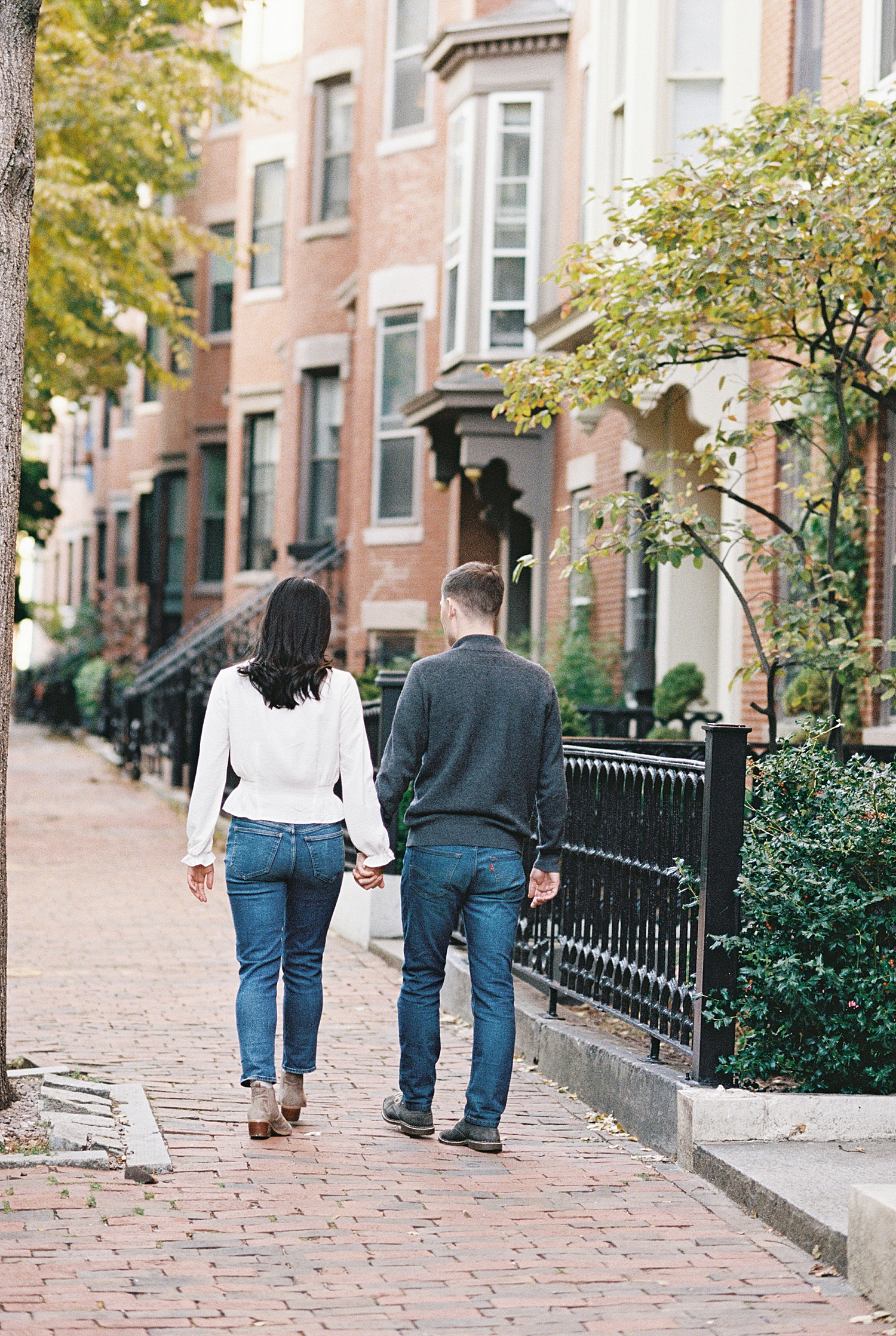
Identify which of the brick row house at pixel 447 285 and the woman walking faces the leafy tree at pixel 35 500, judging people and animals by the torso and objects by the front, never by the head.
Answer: the woman walking

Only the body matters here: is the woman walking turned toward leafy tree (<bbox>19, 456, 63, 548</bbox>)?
yes

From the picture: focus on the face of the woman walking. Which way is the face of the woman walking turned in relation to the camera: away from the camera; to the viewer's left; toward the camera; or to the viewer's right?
away from the camera

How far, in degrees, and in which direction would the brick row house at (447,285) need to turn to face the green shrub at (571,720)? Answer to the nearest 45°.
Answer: approximately 45° to its left

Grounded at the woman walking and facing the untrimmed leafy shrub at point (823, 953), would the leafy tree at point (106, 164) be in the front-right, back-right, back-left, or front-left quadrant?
back-left

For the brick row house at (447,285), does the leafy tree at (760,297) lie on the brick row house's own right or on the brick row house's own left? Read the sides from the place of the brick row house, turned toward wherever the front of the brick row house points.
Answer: on the brick row house's own left

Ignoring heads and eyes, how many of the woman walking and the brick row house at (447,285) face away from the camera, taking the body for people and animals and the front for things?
1

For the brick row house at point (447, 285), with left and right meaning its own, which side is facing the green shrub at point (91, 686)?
right

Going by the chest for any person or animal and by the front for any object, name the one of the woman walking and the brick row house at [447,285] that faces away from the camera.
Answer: the woman walking

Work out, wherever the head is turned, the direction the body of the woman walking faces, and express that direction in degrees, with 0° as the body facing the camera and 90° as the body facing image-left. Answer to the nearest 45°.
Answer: approximately 180°

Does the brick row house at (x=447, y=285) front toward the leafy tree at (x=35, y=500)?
no

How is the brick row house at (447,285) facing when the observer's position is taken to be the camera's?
facing the viewer and to the left of the viewer

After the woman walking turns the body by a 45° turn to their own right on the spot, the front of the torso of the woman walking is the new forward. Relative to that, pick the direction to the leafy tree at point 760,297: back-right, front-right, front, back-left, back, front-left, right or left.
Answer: front

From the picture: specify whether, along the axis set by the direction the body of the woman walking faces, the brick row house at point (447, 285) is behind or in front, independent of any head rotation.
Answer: in front

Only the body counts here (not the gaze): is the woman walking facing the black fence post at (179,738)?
yes
